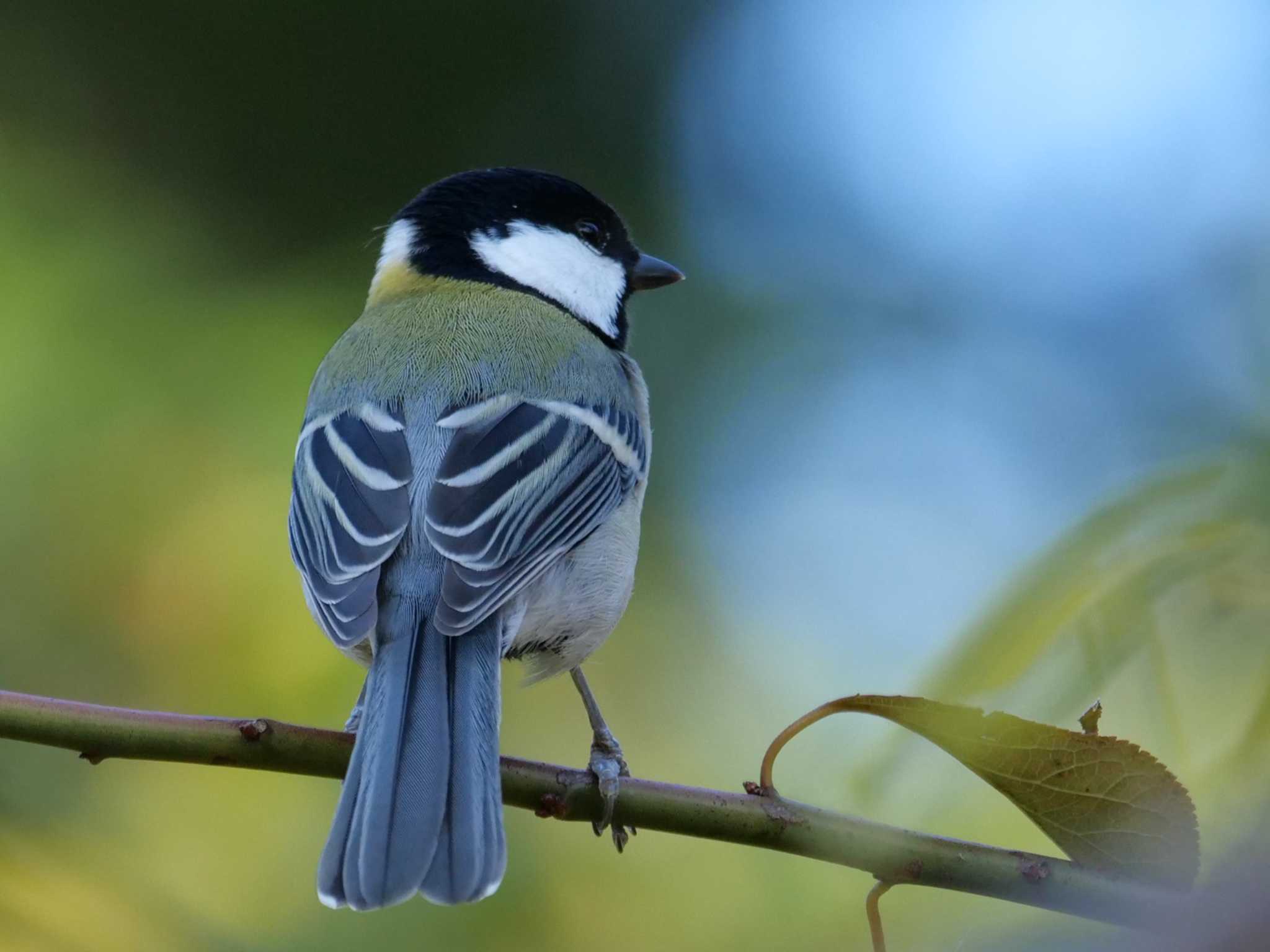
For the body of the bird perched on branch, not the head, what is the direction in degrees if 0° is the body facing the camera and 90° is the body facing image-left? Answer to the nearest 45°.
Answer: approximately 225°

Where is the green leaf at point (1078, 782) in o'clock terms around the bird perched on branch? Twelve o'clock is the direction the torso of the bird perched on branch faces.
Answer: The green leaf is roughly at 3 o'clock from the bird perched on branch.

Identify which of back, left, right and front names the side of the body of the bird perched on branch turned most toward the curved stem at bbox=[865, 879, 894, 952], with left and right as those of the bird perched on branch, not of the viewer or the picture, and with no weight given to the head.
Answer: right
